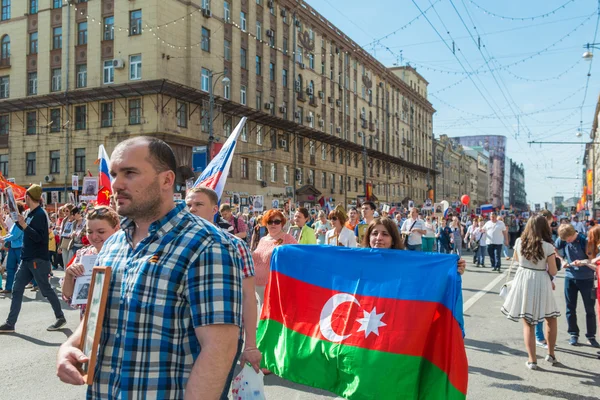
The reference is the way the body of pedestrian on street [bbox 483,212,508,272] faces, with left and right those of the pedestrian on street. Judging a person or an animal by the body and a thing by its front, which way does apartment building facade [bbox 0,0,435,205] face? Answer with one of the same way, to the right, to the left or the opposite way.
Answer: to the left

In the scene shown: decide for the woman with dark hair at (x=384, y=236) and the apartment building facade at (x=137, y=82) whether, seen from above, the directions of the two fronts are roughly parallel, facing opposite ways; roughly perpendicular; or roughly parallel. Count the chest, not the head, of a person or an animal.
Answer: roughly perpendicular

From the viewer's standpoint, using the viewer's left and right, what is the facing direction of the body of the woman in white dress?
facing away from the viewer

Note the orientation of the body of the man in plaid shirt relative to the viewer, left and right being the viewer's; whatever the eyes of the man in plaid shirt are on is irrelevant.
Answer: facing the viewer and to the left of the viewer

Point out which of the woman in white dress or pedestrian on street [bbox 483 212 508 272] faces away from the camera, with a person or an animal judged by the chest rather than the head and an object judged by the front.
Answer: the woman in white dress

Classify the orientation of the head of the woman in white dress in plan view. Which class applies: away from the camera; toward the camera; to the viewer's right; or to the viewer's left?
away from the camera

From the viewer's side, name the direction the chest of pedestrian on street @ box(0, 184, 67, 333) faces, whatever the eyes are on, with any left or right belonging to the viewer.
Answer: facing to the left of the viewer

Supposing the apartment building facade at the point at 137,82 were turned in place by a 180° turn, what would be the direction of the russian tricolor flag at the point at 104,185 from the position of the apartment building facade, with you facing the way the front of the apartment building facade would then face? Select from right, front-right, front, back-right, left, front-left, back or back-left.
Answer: back-left

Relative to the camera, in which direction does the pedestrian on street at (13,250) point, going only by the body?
to the viewer's left

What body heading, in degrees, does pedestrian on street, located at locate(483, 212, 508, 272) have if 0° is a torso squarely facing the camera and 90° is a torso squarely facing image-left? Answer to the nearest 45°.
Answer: approximately 0°

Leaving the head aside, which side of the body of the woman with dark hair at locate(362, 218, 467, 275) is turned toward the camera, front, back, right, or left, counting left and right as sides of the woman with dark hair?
front

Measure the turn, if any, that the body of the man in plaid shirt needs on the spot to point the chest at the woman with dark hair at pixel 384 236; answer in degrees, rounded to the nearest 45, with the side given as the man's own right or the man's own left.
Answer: approximately 180°
